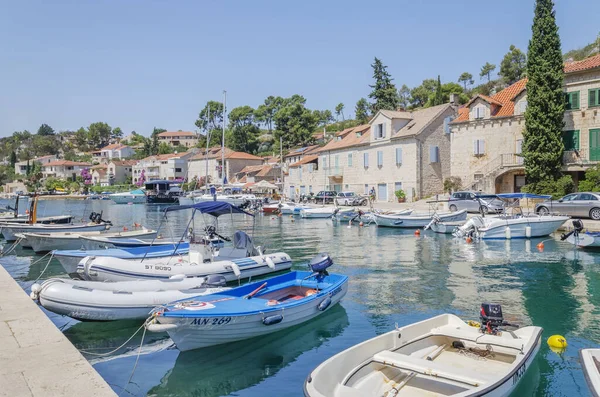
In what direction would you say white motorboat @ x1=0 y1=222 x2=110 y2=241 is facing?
to the viewer's left

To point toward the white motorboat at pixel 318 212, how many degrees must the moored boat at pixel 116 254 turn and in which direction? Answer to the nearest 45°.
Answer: approximately 135° to its right

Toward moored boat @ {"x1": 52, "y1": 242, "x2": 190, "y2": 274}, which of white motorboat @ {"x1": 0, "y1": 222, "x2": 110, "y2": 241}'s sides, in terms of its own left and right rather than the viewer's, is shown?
left

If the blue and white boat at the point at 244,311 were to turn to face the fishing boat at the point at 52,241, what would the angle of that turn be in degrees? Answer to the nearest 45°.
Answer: approximately 90° to its right

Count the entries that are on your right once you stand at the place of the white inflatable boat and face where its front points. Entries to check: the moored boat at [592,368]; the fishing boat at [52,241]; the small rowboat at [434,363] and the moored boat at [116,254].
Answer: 2

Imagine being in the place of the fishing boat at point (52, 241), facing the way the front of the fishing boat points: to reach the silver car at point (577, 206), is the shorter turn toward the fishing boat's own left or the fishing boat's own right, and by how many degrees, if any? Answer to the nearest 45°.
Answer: approximately 180°

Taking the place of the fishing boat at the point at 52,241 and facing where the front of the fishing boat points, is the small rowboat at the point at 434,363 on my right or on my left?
on my left

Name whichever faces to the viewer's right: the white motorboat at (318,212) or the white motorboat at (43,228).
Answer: the white motorboat at (318,212)

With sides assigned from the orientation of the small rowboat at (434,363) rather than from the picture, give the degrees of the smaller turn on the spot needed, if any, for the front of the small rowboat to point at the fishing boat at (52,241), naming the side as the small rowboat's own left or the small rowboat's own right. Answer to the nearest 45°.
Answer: approximately 90° to the small rowboat's own right

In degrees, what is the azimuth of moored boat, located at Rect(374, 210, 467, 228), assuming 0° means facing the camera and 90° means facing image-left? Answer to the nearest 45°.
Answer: approximately 270°

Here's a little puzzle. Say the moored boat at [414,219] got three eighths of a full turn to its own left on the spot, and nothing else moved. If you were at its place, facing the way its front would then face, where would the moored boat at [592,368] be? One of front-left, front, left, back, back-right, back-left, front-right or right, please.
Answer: front-right

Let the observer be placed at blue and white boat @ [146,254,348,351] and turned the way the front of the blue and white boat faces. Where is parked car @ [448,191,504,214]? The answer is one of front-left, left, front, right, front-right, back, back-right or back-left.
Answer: back
